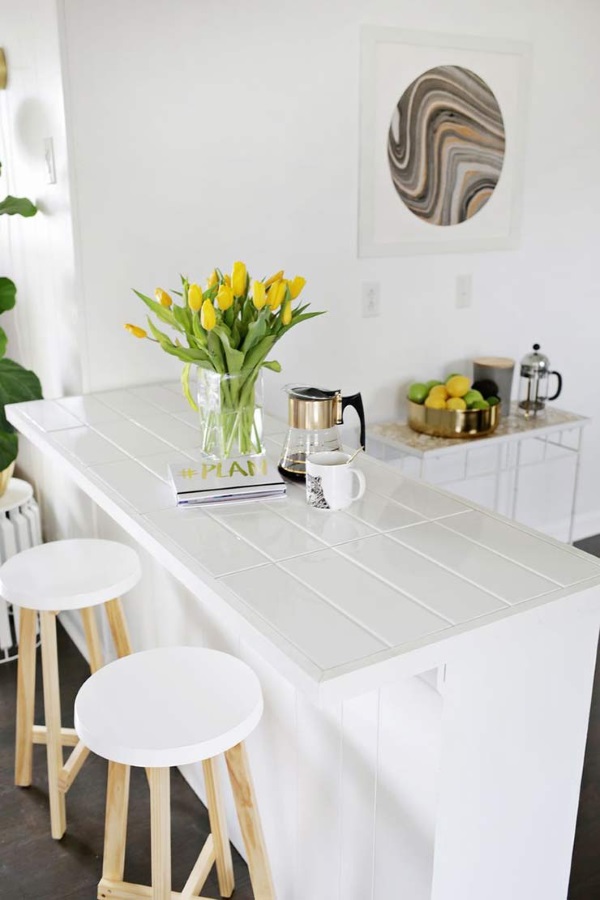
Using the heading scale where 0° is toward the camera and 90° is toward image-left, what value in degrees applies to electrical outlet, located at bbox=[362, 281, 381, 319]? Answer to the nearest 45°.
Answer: approximately 315°

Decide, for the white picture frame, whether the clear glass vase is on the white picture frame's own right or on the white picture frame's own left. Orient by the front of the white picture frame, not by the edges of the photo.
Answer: on the white picture frame's own right

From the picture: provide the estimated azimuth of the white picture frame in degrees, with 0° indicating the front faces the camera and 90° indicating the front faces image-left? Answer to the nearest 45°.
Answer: approximately 315°

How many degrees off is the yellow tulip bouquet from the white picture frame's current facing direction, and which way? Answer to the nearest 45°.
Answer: approximately 45° to its right

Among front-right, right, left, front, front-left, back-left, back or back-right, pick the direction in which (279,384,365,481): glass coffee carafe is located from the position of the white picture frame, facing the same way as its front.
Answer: front-right

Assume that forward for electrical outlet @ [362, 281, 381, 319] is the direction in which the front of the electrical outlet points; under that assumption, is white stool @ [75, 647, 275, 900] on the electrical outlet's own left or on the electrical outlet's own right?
on the electrical outlet's own right
